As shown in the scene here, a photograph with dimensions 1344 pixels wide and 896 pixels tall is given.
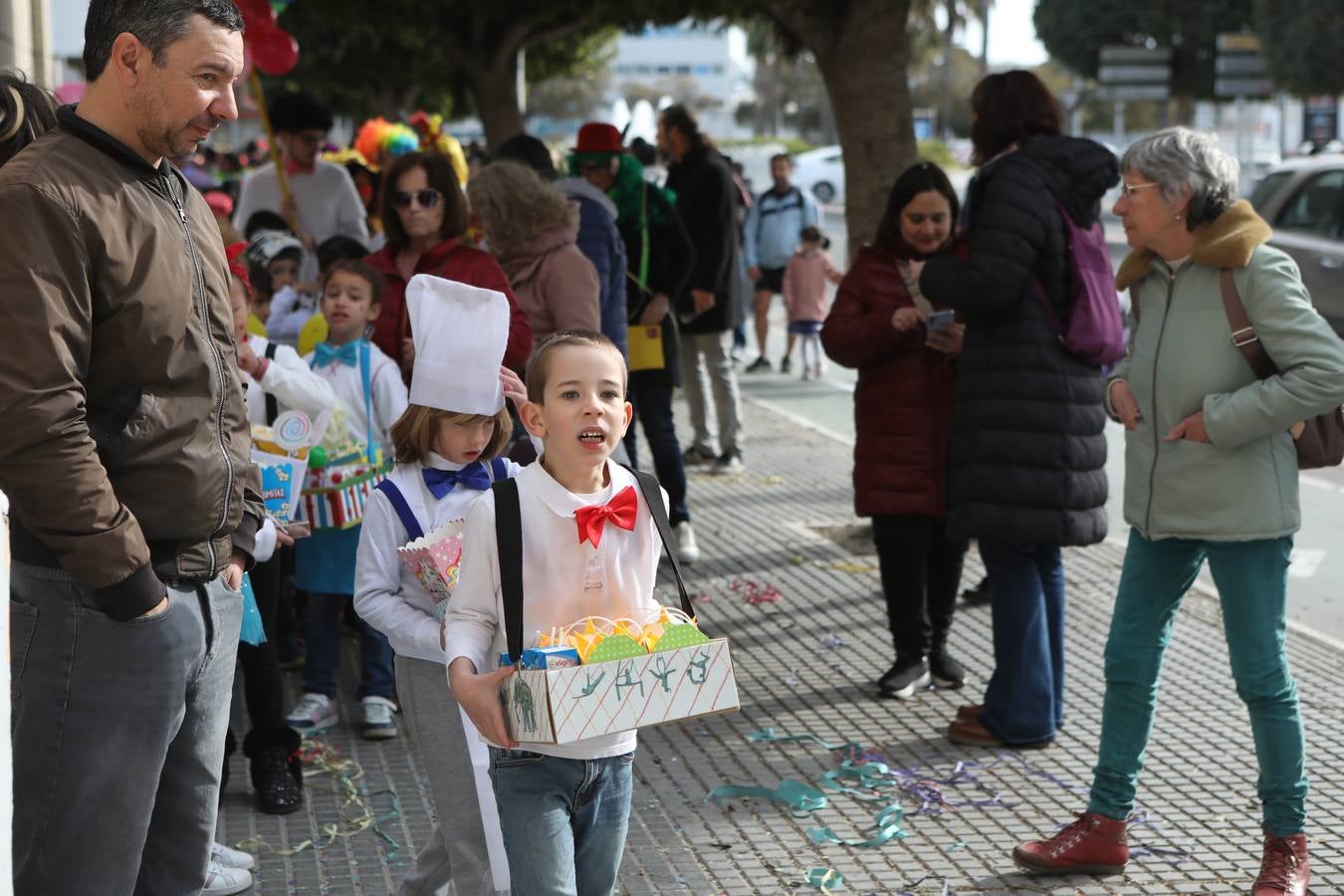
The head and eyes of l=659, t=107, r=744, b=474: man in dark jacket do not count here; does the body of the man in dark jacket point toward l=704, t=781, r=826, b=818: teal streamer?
no

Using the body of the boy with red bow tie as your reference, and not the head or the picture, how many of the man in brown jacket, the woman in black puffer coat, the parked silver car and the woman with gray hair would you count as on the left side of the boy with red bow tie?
3

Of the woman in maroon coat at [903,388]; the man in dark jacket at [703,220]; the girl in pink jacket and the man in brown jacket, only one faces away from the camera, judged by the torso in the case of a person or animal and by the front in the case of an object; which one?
the girl in pink jacket

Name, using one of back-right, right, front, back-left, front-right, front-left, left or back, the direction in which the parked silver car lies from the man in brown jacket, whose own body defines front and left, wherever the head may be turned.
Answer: left

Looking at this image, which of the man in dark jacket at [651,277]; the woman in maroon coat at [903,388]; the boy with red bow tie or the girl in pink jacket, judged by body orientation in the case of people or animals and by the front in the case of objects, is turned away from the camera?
the girl in pink jacket

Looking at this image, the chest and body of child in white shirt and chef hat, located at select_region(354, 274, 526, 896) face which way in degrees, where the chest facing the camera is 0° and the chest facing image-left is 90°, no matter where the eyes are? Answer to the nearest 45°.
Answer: approximately 315°

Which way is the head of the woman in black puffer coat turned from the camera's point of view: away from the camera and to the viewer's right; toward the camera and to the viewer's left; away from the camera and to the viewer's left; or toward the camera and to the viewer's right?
away from the camera and to the viewer's left

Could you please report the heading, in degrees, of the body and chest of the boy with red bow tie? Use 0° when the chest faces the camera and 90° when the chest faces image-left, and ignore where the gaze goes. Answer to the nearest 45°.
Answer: approximately 315°

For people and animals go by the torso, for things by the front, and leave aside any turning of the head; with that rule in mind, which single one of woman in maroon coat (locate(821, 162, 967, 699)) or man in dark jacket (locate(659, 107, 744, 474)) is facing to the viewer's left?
the man in dark jacket

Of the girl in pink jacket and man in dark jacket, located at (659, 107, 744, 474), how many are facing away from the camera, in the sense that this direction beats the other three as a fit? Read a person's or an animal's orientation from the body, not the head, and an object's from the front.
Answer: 1

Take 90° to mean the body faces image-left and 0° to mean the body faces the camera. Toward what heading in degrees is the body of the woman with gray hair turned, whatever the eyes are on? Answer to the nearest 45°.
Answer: approximately 45°

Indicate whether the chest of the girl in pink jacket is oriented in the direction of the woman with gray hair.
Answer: no

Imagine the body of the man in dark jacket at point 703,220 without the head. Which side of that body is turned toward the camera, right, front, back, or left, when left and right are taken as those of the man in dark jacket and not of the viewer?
left

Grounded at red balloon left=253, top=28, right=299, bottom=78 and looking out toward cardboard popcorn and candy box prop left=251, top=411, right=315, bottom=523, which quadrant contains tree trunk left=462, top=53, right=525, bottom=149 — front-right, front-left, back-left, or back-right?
back-left
